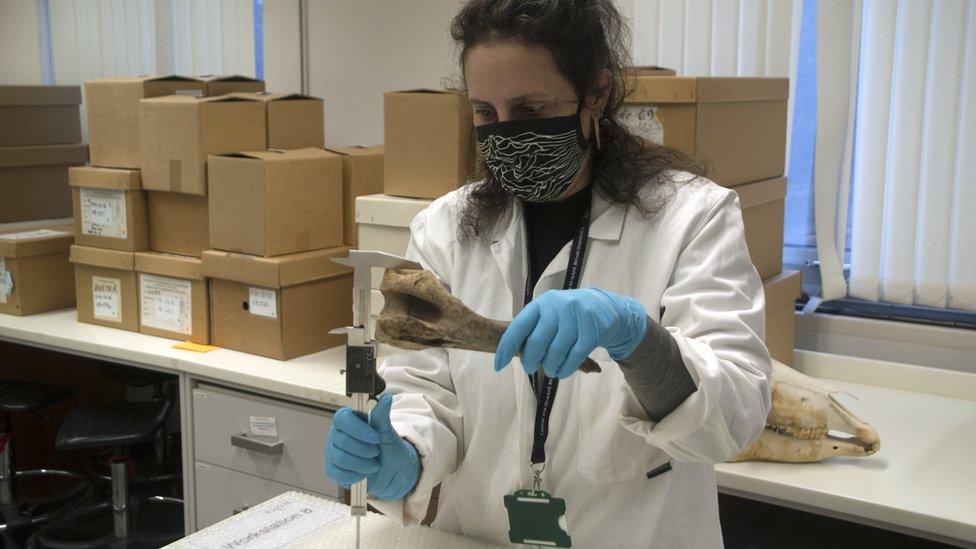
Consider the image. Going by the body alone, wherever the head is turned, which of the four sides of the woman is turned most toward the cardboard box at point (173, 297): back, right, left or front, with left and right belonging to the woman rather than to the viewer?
right

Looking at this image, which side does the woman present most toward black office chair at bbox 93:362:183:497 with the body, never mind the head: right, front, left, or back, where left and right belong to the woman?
right

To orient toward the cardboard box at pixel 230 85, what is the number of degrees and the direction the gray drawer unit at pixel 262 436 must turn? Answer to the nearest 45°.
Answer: approximately 135° to its right

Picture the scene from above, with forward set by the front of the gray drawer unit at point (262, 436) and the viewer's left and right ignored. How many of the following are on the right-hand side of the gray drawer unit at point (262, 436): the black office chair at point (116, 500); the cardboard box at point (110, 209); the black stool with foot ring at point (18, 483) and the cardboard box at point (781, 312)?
3

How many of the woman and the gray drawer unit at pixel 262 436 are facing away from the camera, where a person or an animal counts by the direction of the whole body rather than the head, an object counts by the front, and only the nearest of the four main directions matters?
0

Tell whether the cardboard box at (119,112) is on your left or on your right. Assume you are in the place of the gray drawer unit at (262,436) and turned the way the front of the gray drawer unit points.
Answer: on your right

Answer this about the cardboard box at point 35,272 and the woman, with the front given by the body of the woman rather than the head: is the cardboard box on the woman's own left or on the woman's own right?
on the woman's own right

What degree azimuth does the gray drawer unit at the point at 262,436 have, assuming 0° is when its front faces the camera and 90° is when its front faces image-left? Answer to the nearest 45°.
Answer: approximately 45°

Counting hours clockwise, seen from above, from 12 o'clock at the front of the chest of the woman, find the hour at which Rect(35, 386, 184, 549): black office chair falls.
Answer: The black office chair is roughly at 3 o'clock from the woman.

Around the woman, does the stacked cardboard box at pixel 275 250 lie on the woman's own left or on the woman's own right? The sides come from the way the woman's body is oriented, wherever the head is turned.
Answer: on the woman's own right
